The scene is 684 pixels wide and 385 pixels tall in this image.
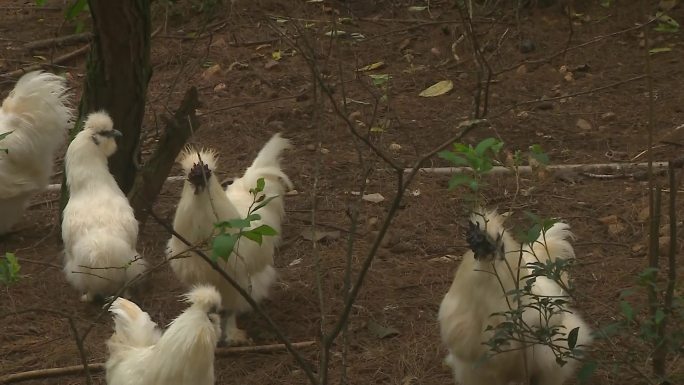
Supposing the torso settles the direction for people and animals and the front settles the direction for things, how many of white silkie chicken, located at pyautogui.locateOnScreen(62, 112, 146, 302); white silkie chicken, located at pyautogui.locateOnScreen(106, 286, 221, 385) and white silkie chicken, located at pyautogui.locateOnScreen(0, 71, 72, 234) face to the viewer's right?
1

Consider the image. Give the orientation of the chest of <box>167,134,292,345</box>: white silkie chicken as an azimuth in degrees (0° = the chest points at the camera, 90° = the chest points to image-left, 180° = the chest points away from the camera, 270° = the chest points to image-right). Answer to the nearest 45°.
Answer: approximately 45°

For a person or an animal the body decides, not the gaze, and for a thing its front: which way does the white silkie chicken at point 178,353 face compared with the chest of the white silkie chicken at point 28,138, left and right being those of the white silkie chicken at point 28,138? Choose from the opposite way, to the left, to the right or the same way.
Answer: the opposite way

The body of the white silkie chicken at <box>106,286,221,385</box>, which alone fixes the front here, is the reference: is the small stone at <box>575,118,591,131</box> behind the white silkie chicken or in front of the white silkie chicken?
in front

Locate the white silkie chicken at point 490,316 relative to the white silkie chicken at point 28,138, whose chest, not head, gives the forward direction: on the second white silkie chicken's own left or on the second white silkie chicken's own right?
on the second white silkie chicken's own left

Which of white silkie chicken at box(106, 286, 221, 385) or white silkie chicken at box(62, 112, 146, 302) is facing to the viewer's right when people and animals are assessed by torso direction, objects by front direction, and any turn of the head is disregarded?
white silkie chicken at box(106, 286, 221, 385)

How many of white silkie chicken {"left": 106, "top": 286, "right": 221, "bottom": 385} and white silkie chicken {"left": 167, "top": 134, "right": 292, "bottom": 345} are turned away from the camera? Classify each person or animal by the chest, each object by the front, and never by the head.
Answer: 0

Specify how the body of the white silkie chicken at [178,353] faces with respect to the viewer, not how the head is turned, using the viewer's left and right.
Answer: facing to the right of the viewer

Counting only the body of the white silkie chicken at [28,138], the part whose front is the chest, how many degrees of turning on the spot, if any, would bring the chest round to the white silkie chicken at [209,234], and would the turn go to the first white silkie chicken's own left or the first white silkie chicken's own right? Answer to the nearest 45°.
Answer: approximately 135° to the first white silkie chicken's own left

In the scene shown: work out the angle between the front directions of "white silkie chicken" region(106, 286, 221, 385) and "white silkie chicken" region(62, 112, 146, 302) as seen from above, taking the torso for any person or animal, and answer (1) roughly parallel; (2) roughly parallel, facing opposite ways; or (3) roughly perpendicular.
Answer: roughly perpendicular
